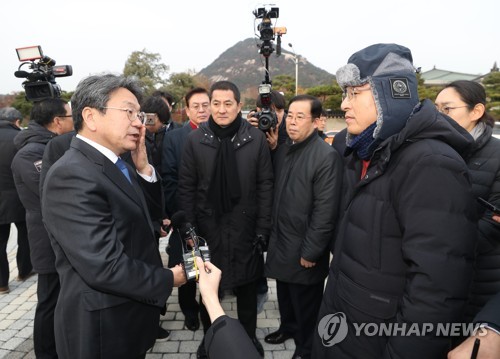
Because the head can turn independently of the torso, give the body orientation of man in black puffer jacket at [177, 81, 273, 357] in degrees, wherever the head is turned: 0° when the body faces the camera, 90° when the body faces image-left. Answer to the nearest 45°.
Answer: approximately 0°

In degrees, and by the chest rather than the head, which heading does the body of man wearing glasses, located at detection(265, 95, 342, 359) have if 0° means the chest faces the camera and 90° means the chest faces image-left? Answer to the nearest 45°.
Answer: approximately 45°

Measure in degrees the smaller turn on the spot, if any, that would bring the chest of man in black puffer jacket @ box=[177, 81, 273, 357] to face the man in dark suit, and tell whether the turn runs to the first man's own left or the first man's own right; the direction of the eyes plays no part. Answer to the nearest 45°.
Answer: approximately 45° to the first man's own right

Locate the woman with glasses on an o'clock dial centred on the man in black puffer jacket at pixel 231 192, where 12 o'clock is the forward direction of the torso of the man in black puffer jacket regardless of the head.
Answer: The woman with glasses is roughly at 10 o'clock from the man in black puffer jacket.

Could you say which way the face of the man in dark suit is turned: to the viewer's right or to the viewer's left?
to the viewer's right

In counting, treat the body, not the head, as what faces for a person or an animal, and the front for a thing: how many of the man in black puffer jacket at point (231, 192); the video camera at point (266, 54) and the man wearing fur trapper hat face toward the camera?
2

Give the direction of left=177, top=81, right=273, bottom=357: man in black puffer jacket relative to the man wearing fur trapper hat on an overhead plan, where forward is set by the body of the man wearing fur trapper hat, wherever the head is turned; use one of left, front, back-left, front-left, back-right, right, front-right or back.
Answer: front-right

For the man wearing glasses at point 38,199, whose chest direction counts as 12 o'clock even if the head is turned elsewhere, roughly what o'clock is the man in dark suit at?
The man in dark suit is roughly at 3 o'clock from the man wearing glasses.

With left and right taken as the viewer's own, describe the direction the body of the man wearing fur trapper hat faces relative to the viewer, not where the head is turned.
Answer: facing to the left of the viewer

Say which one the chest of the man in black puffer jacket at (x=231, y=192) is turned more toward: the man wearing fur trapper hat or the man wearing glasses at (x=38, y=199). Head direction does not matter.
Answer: the man wearing fur trapper hat

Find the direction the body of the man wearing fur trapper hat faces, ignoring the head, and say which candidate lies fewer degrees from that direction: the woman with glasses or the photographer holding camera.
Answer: the photographer holding camera

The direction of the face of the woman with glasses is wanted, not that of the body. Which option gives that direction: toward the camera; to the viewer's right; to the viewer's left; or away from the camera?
to the viewer's left
